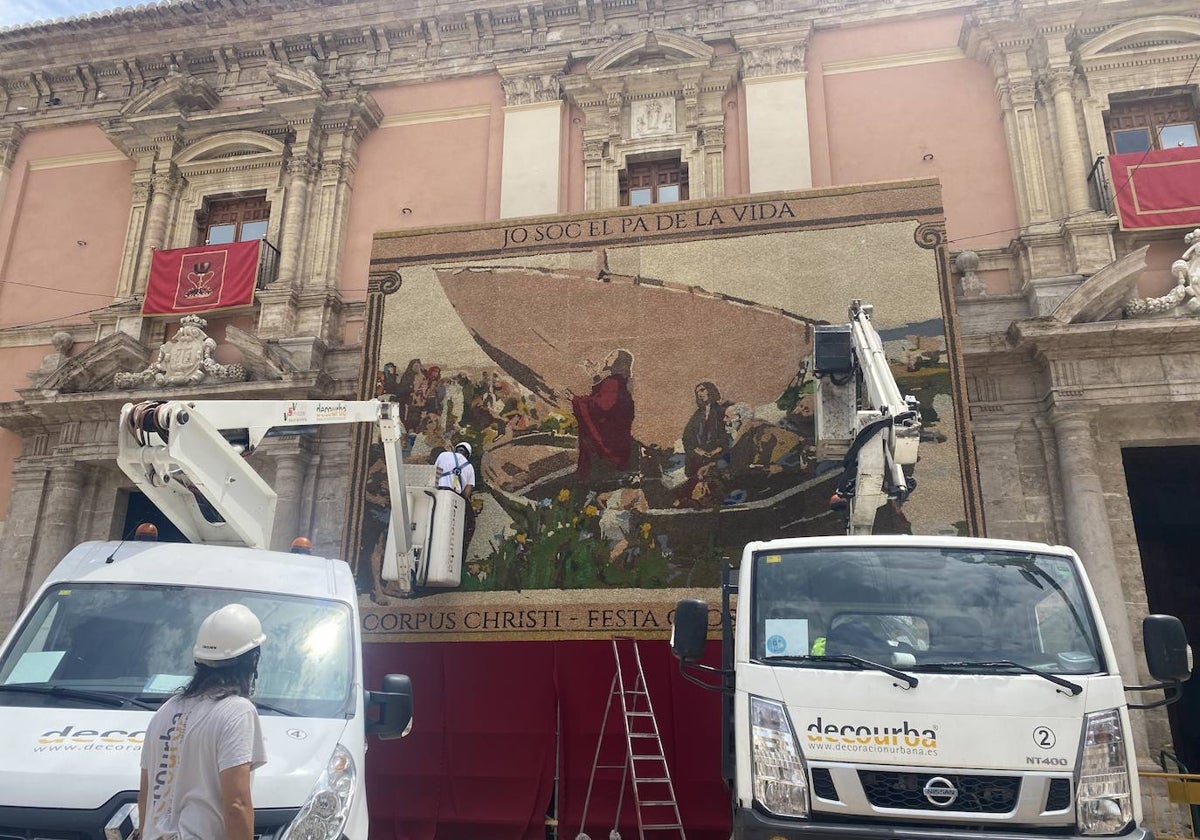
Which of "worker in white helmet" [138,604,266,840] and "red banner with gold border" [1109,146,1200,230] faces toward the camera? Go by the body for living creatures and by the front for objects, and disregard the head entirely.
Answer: the red banner with gold border

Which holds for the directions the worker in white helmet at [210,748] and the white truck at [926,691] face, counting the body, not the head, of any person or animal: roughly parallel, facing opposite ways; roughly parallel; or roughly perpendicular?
roughly parallel, facing opposite ways

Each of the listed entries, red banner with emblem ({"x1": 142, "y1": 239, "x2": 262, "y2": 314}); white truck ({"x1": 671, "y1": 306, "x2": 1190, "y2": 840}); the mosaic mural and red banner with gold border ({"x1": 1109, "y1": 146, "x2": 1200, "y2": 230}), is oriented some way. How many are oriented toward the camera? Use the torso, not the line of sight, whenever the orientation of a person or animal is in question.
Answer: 4

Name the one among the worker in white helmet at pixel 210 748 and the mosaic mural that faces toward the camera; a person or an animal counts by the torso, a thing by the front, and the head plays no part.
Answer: the mosaic mural

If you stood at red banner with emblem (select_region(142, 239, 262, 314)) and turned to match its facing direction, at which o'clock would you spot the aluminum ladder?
The aluminum ladder is roughly at 11 o'clock from the red banner with emblem.

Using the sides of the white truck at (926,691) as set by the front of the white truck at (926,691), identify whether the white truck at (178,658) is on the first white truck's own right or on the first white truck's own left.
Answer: on the first white truck's own right

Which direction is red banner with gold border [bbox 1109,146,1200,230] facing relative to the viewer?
toward the camera

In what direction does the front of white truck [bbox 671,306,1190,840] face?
toward the camera

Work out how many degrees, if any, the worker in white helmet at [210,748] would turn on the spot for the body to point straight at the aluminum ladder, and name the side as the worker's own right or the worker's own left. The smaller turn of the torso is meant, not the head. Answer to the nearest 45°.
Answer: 0° — they already face it

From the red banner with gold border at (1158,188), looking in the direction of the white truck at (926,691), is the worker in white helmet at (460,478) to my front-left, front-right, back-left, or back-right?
front-right

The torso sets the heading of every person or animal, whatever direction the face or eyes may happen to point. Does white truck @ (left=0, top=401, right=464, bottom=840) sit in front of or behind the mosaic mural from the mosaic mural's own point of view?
in front

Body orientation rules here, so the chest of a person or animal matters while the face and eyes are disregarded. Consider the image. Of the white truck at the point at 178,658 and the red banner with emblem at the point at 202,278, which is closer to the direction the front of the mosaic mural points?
the white truck

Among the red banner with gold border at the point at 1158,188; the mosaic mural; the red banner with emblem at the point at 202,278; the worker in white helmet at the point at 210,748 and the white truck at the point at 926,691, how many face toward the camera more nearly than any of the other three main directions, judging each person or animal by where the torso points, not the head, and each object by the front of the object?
4

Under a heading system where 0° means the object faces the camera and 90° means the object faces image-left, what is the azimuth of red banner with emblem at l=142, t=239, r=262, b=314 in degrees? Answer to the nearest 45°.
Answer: approximately 0°

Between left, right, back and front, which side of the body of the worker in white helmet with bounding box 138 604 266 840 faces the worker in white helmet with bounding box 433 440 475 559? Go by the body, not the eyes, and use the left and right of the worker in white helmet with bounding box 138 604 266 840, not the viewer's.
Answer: front

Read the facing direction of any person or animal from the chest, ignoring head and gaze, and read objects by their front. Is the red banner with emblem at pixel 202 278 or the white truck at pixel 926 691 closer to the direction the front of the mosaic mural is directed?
the white truck
